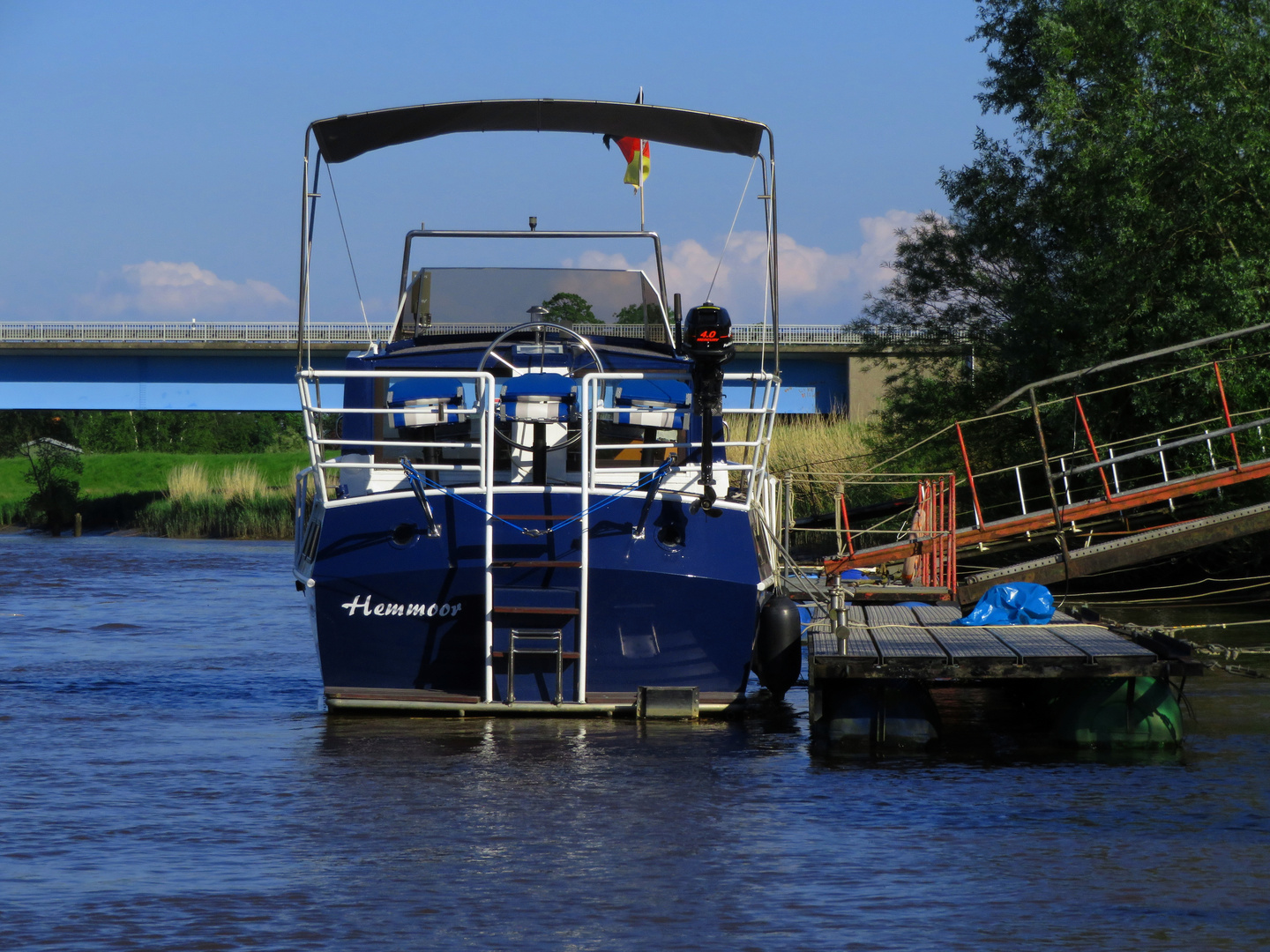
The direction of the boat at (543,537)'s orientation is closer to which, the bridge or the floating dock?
the bridge

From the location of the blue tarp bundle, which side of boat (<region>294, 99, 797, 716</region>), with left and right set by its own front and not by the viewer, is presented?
right

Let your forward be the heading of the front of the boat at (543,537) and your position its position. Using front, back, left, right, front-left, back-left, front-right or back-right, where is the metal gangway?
front-right

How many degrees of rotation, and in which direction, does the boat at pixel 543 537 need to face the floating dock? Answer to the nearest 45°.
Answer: approximately 90° to its right

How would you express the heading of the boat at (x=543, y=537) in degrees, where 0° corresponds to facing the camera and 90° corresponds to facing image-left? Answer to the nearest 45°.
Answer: approximately 180°
